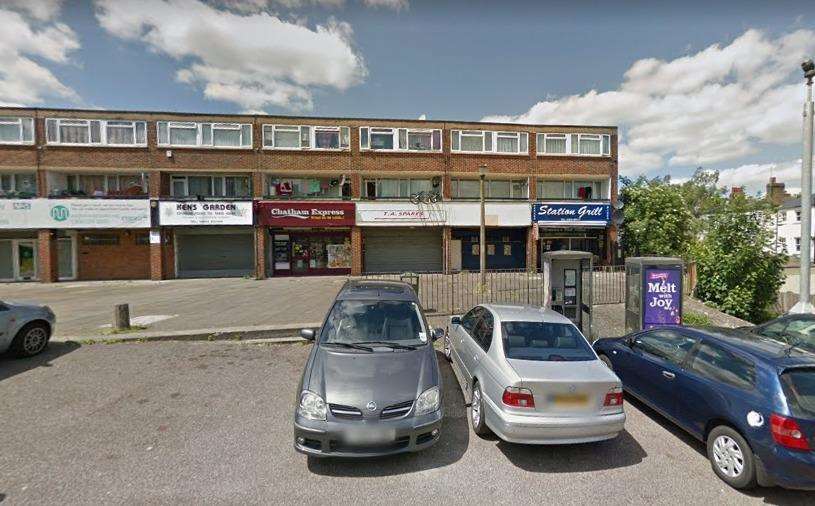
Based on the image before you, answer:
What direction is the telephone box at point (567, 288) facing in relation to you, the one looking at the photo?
facing the viewer

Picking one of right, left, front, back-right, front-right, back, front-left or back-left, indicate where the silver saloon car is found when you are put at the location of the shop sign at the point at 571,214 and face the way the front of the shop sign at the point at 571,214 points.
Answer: front

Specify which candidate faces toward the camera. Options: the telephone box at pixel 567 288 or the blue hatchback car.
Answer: the telephone box

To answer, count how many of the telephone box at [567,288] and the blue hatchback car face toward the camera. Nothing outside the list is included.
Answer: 1

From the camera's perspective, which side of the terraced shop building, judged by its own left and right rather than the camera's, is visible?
front

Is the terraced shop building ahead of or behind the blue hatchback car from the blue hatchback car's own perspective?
ahead

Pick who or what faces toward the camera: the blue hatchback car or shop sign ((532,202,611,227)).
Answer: the shop sign

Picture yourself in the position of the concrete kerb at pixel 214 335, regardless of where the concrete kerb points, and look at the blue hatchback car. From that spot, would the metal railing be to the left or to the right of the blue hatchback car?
left

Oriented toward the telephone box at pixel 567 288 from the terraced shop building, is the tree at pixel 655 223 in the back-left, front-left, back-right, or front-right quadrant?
front-left

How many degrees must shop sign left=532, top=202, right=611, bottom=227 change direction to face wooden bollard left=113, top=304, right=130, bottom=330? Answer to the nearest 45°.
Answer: approximately 45° to its right

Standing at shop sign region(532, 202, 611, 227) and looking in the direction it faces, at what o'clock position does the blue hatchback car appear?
The blue hatchback car is roughly at 12 o'clock from the shop sign.

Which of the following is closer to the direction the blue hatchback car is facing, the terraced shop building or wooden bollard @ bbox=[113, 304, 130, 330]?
the terraced shop building

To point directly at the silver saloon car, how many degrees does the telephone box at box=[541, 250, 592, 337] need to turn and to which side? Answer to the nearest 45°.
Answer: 0° — it already faces it

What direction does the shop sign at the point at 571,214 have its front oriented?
toward the camera
